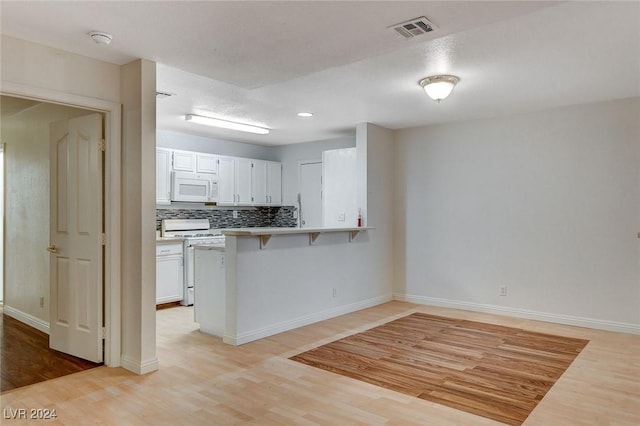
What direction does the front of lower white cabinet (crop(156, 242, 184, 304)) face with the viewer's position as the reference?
facing the viewer and to the right of the viewer

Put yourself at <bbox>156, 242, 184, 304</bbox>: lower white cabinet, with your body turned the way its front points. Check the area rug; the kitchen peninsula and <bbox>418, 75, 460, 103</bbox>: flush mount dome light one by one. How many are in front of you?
3

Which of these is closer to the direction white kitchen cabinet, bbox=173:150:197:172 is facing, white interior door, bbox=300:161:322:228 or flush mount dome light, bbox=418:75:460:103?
the flush mount dome light

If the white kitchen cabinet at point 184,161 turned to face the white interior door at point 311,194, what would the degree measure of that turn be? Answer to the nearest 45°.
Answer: approximately 45° to its left

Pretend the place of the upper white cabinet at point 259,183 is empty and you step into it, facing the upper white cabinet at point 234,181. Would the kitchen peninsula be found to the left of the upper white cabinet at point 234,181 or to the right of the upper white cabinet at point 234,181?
left

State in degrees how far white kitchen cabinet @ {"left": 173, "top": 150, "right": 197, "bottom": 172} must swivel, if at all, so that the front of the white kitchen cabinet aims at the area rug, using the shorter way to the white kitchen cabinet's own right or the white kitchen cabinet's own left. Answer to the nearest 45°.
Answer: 0° — it already faces it

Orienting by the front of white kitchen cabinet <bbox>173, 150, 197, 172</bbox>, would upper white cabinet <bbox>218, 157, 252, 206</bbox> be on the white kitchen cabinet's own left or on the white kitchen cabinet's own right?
on the white kitchen cabinet's own left

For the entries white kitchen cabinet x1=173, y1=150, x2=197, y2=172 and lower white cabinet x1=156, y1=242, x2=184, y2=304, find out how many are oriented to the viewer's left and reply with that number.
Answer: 0

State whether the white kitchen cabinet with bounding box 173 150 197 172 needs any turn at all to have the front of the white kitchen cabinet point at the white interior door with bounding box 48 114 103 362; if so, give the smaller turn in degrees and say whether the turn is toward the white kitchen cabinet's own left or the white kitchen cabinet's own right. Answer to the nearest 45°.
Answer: approximately 45° to the white kitchen cabinet's own right

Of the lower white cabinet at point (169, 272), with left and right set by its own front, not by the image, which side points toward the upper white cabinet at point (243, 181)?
left
